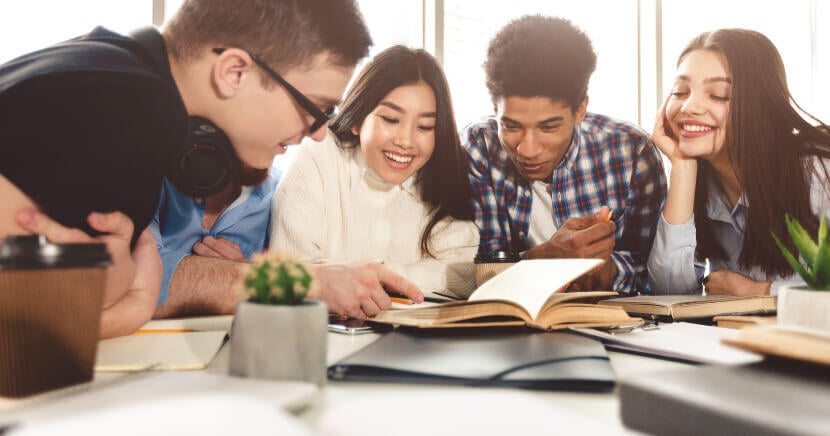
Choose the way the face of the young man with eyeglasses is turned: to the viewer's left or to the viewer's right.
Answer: to the viewer's right

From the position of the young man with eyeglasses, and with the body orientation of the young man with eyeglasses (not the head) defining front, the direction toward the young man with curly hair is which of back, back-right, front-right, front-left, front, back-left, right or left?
front-left

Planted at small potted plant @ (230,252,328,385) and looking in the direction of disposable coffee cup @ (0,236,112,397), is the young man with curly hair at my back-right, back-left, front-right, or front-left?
back-right

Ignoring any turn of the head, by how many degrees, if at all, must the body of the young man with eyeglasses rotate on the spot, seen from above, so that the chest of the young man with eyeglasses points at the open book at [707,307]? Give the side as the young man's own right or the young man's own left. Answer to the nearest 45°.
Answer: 0° — they already face it

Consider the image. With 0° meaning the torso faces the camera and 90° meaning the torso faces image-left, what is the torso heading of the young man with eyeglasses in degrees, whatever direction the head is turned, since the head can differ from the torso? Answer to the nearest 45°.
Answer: approximately 270°

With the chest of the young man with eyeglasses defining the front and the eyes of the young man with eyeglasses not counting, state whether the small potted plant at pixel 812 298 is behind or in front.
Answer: in front

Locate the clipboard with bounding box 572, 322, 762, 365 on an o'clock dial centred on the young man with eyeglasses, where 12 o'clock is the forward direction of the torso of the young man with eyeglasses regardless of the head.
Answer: The clipboard is roughly at 1 o'clock from the young man with eyeglasses.

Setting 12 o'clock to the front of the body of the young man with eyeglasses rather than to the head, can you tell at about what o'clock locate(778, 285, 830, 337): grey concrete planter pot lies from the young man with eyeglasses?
The grey concrete planter pot is roughly at 1 o'clock from the young man with eyeglasses.

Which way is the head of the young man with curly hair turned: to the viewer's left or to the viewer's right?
to the viewer's left

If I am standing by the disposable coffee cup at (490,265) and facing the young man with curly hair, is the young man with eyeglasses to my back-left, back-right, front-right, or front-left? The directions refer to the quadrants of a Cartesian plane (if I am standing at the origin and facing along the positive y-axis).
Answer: back-left

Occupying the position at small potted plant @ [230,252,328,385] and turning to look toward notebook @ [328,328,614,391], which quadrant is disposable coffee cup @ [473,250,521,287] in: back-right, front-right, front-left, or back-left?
front-left
